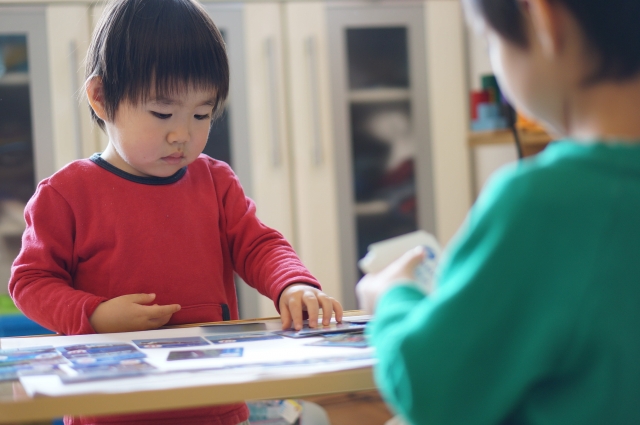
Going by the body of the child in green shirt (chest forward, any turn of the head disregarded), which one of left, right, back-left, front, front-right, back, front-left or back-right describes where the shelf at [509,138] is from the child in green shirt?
front-right

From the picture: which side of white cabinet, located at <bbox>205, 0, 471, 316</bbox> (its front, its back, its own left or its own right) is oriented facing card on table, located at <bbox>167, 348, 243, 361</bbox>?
front

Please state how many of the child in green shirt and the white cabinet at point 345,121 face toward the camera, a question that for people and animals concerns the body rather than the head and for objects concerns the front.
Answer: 1

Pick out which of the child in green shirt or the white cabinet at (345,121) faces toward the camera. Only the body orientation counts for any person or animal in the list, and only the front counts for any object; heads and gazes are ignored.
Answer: the white cabinet

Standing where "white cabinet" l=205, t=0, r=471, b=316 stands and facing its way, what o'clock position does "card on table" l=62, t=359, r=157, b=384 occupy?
The card on table is roughly at 12 o'clock from the white cabinet.

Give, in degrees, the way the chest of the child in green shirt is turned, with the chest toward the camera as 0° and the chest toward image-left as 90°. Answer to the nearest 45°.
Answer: approximately 135°

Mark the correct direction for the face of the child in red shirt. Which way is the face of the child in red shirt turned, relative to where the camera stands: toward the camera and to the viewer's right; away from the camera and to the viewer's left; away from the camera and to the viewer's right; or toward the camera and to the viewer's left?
toward the camera and to the viewer's right

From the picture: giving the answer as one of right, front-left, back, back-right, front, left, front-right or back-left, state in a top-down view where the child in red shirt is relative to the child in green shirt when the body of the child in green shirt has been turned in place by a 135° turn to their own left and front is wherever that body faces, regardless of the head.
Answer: back-right

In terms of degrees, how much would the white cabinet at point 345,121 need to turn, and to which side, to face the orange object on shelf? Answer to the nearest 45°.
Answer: approximately 45° to its left

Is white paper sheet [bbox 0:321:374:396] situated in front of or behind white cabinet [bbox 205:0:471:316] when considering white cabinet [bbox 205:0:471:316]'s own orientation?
in front

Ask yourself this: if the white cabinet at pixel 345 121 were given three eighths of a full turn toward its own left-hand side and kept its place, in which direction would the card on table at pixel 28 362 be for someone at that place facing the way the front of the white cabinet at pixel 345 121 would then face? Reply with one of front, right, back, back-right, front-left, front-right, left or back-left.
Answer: back-right

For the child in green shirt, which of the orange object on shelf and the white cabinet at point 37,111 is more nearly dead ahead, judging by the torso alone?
the white cabinet

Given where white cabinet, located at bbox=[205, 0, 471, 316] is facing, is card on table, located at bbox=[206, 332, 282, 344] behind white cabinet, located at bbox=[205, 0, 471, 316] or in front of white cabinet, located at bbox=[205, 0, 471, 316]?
in front

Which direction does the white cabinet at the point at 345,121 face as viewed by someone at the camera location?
facing the viewer

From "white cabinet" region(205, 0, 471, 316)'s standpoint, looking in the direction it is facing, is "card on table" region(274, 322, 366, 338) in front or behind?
in front
